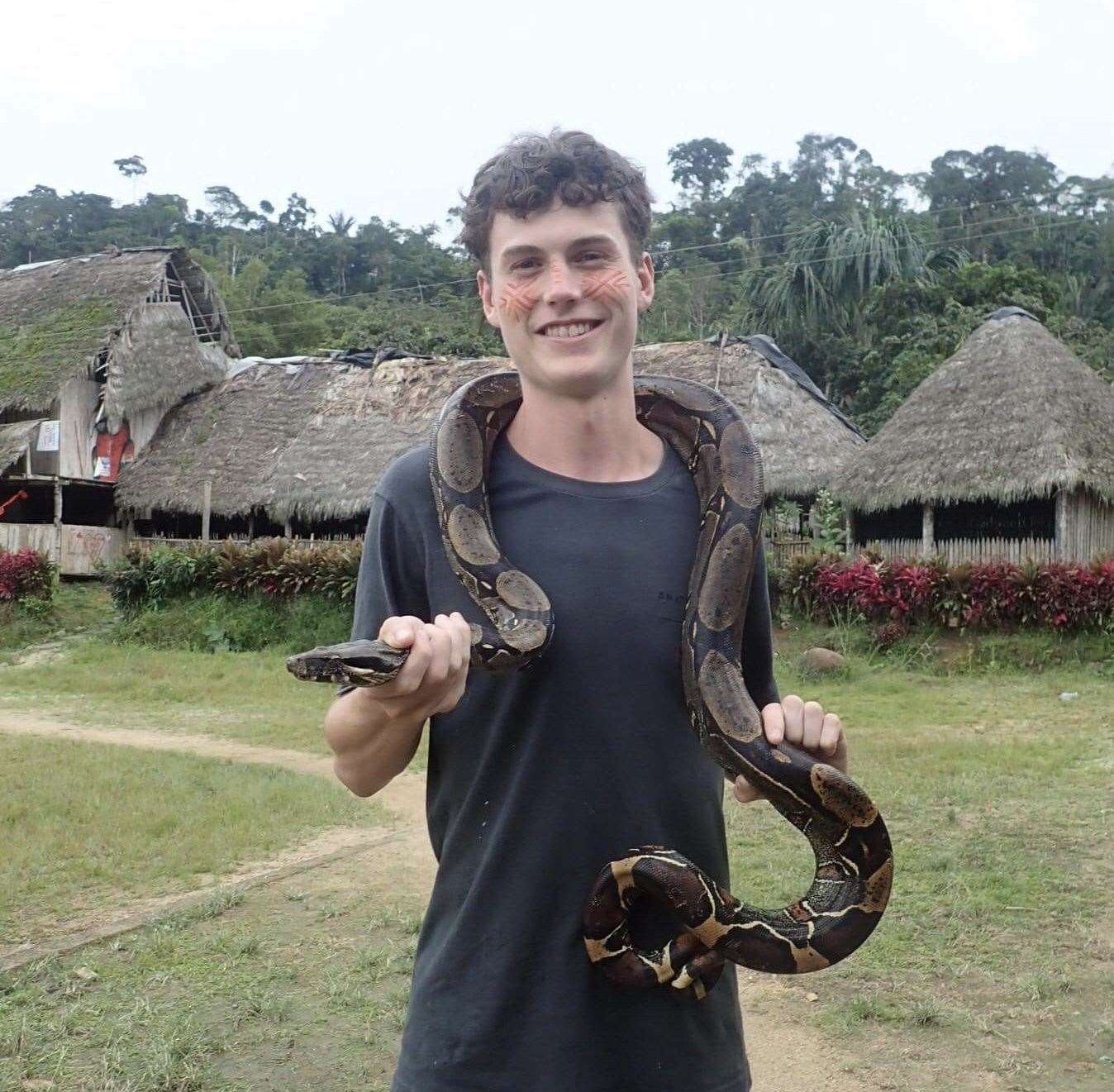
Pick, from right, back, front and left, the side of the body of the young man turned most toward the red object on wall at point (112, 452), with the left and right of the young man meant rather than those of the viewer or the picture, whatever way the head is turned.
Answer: back

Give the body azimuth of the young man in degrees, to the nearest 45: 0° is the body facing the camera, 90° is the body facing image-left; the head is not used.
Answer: approximately 0°

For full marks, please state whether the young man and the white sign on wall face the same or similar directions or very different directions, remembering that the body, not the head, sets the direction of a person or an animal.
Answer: same or similar directions

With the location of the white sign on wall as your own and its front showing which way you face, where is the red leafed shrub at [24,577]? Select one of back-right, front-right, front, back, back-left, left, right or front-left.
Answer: front

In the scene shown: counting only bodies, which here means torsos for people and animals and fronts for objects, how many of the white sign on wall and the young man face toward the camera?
2

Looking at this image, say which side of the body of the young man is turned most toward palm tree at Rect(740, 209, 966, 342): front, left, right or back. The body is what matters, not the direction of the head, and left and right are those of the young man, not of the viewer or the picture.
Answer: back

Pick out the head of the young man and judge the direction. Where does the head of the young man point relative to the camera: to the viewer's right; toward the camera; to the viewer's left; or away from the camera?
toward the camera

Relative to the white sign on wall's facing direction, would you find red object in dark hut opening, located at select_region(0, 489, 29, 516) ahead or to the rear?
to the rear

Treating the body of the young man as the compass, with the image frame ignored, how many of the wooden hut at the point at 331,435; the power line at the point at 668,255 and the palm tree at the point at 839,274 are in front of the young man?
0

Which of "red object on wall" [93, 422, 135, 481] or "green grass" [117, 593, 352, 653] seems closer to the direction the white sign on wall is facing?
the green grass

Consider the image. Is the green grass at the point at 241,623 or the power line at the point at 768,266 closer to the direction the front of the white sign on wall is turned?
the green grass

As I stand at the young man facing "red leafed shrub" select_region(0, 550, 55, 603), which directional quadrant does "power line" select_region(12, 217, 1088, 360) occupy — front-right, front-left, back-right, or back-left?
front-right

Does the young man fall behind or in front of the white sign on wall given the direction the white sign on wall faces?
in front

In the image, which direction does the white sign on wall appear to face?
toward the camera
